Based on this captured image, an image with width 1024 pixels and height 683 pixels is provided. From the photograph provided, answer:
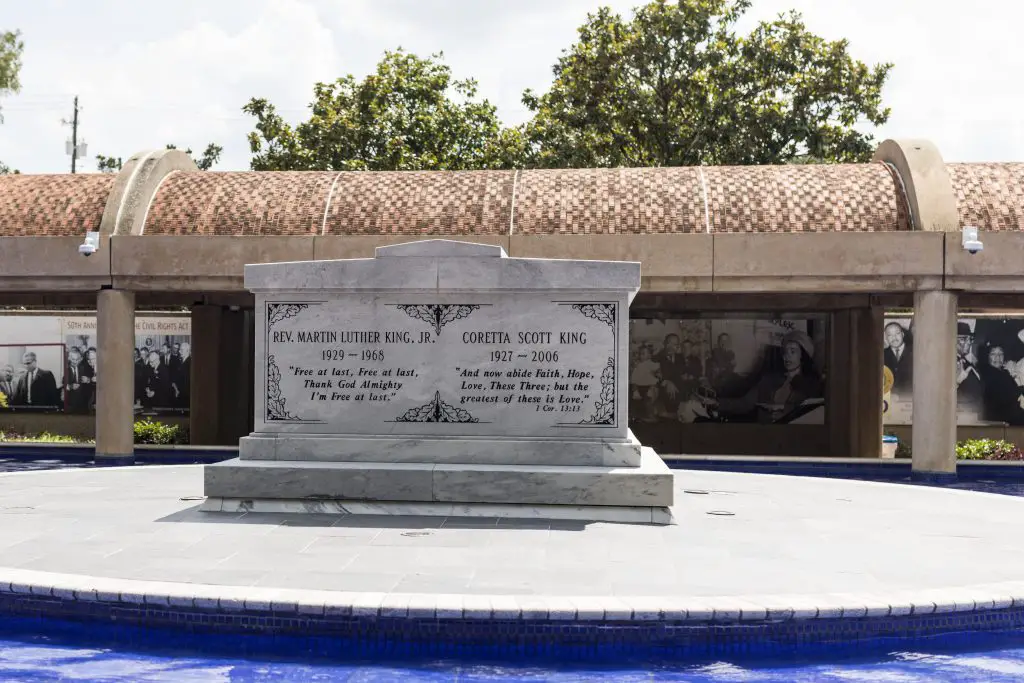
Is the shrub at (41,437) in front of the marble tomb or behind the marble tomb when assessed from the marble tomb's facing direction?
behind

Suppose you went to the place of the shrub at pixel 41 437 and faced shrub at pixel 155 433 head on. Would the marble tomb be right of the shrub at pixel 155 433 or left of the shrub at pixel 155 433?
right

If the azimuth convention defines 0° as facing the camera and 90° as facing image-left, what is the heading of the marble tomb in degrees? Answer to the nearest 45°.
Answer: approximately 0°

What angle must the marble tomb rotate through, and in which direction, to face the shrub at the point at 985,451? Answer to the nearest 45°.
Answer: approximately 135° to its left

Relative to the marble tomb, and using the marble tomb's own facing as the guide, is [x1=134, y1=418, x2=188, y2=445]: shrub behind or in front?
behind

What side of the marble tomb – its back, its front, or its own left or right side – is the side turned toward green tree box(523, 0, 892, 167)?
back

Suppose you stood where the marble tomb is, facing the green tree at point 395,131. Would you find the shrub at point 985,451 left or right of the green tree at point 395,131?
right

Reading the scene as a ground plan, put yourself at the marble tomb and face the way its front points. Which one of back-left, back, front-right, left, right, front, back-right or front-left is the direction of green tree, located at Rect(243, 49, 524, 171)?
back

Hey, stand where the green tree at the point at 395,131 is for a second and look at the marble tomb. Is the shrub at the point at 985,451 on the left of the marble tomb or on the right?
left
